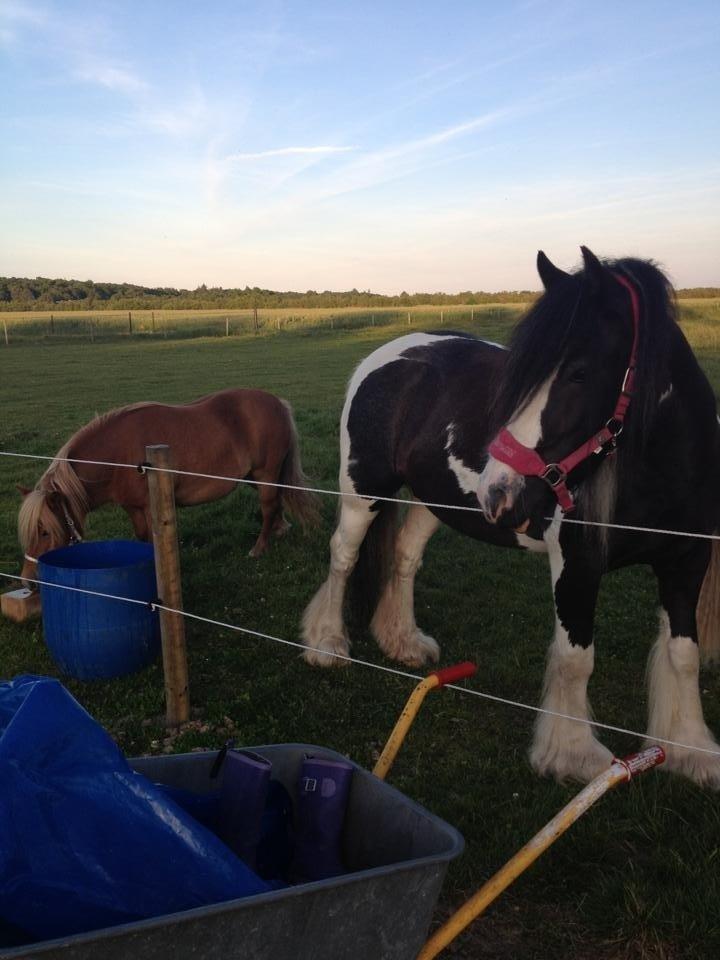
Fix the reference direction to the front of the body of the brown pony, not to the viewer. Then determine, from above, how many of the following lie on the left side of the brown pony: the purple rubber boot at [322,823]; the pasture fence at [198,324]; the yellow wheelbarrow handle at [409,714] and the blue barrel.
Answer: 3

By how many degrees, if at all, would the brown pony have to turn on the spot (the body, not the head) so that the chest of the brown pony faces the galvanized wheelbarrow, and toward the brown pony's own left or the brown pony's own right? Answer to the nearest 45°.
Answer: approximately 90° to the brown pony's own left

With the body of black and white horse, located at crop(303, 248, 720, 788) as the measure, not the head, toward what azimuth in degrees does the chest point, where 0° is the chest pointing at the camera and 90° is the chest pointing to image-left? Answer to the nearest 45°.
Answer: approximately 315°

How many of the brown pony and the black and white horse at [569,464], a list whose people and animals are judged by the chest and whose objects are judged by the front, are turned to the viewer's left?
1

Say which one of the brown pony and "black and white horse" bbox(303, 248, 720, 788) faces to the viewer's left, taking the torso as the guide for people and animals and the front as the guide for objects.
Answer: the brown pony

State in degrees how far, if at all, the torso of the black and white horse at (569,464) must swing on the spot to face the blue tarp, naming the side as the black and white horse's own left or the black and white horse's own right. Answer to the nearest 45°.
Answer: approximately 90° to the black and white horse's own right

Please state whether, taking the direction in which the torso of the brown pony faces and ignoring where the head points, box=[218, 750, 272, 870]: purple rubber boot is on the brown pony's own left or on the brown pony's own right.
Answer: on the brown pony's own left

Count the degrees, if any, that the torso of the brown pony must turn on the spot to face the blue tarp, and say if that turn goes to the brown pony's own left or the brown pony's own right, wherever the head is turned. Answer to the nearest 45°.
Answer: approximately 90° to the brown pony's own left

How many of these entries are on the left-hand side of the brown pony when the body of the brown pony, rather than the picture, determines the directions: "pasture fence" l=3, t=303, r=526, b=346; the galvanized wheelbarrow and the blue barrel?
2

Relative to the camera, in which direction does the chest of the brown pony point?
to the viewer's left

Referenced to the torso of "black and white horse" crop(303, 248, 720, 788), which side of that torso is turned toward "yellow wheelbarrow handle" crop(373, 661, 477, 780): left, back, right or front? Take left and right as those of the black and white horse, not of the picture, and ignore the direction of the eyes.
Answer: right
